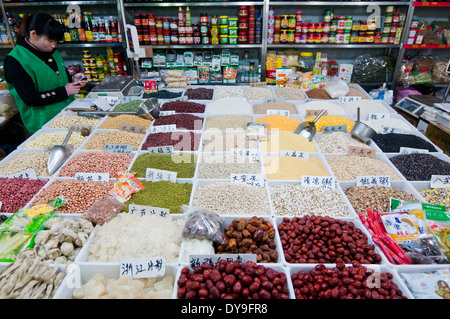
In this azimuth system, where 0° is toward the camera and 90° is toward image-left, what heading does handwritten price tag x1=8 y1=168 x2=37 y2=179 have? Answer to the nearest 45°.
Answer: approximately 0°

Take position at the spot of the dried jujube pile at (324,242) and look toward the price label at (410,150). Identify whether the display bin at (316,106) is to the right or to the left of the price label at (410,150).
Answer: left

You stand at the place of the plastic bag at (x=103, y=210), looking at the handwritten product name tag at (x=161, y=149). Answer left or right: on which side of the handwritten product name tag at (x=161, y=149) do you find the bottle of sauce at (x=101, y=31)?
left

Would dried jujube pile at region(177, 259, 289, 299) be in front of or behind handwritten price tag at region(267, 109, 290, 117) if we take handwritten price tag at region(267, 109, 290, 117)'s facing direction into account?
in front

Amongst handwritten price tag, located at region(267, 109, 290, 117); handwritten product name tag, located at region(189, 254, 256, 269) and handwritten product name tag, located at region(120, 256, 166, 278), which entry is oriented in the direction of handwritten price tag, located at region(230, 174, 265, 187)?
handwritten price tag, located at region(267, 109, 290, 117)

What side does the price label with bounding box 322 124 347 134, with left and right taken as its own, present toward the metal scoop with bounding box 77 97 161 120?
right

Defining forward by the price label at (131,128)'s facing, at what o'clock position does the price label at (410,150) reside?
the price label at (410,150) is roughly at 10 o'clock from the price label at (131,128).

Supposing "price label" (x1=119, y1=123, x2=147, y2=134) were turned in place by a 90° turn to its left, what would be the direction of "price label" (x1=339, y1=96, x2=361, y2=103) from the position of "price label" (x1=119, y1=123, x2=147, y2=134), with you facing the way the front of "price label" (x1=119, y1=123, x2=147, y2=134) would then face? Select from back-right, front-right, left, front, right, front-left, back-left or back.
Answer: front

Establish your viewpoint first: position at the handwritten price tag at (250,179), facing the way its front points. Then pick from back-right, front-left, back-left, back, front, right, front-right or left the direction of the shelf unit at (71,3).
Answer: back-right

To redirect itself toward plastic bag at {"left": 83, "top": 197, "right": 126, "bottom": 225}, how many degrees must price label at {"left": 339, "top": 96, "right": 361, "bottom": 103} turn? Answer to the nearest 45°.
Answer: approximately 45° to its right

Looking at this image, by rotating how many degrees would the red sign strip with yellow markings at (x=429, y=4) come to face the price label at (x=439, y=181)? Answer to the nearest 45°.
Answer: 0° — it already faces it

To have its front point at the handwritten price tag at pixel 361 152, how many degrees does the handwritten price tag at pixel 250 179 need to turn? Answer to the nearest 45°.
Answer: approximately 135° to its left

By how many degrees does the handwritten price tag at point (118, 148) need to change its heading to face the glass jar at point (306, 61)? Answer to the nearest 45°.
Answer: approximately 135° to its left
